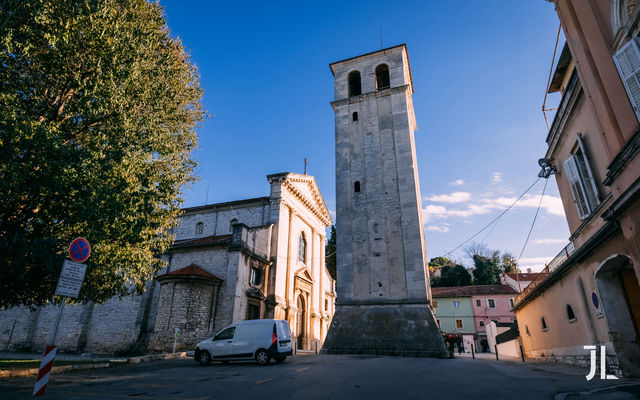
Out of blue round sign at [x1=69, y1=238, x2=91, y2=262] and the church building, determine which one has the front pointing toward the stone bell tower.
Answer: the church building

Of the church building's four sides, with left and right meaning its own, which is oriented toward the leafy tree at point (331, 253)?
left

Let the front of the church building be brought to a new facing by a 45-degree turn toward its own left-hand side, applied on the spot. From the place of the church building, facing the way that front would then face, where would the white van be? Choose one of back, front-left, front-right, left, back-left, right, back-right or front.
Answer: right

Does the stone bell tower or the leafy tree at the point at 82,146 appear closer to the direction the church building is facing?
the stone bell tower

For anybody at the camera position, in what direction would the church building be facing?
facing the viewer and to the right of the viewer

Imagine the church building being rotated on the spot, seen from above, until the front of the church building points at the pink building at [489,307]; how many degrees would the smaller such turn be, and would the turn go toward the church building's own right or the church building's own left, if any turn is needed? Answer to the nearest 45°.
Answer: approximately 45° to the church building's own left

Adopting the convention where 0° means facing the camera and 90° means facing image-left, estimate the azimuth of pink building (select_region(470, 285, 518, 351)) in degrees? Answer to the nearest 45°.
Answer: approximately 0°

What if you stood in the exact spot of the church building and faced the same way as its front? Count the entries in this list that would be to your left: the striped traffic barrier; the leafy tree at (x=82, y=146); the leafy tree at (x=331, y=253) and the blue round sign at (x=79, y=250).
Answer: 1

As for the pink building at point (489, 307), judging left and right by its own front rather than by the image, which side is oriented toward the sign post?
front

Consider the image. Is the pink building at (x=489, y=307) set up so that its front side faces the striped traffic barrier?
yes

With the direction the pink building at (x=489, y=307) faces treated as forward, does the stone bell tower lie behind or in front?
in front

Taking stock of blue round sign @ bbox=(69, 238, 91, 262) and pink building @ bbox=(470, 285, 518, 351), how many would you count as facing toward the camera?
2

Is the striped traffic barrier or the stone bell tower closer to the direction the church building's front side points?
the stone bell tower

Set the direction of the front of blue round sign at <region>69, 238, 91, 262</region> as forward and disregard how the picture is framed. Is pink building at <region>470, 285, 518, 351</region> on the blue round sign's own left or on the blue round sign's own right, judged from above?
on the blue round sign's own left

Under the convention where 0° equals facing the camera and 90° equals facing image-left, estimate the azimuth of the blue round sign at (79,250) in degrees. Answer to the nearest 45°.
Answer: approximately 0°
